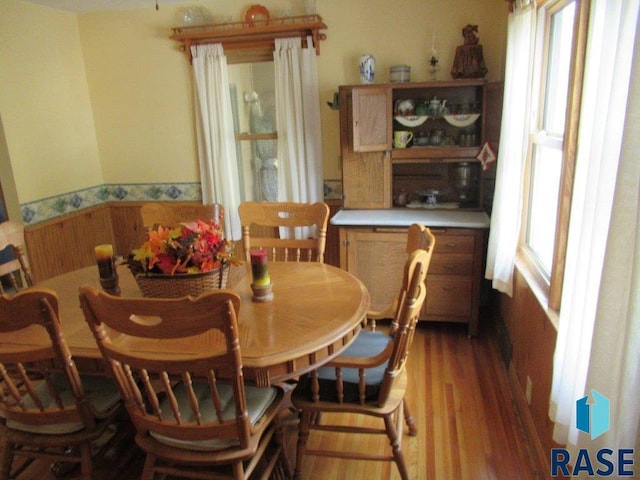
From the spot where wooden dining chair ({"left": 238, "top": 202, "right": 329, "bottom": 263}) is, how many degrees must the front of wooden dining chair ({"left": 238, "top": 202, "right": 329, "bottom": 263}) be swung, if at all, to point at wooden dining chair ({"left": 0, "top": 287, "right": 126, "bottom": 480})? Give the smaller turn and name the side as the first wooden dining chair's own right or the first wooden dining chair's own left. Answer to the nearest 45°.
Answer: approximately 45° to the first wooden dining chair's own right

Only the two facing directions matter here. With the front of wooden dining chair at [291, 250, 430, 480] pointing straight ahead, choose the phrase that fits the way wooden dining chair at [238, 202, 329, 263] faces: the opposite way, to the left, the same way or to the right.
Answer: to the left

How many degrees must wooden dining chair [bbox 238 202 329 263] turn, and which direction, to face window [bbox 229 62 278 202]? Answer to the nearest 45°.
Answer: approximately 180°

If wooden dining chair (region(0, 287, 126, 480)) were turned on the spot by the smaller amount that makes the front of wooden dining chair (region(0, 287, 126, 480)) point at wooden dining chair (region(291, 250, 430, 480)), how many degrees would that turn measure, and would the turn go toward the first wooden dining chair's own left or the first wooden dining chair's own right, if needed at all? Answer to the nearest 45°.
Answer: approximately 90° to the first wooden dining chair's own right

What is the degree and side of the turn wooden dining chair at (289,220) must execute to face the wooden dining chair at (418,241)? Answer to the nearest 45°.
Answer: approximately 45° to its left

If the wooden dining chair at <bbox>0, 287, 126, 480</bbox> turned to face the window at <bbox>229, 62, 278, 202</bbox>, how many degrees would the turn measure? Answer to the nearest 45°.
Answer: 0° — it already faces it

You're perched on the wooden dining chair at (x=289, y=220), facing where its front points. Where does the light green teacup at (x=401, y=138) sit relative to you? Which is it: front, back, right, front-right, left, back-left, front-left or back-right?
back-left

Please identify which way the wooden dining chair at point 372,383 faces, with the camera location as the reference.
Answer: facing to the left of the viewer

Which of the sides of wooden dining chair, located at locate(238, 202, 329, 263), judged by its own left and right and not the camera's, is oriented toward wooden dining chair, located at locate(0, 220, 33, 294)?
right

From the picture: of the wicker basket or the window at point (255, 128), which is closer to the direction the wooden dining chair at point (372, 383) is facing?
the wicker basket

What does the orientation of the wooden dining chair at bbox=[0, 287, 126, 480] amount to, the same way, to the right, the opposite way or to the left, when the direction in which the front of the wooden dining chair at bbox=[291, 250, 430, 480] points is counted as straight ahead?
to the right
